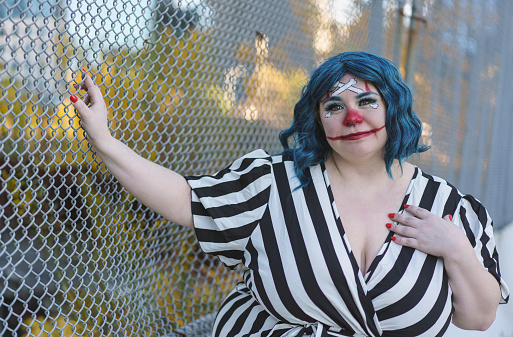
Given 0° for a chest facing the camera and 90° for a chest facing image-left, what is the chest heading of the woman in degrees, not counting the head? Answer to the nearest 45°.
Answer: approximately 0°
